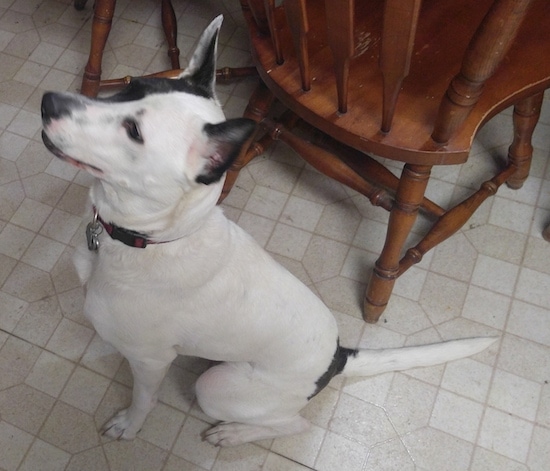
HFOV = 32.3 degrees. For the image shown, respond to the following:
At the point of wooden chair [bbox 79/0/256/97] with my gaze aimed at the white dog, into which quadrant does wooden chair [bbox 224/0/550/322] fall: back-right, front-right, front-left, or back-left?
front-left

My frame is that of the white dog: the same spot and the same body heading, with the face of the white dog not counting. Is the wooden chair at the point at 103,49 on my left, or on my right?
on my right

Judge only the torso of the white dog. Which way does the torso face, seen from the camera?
to the viewer's left

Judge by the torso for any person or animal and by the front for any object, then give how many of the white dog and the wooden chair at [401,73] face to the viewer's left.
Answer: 1

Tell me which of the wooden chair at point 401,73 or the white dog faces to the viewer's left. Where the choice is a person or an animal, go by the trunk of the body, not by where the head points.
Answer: the white dog
